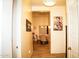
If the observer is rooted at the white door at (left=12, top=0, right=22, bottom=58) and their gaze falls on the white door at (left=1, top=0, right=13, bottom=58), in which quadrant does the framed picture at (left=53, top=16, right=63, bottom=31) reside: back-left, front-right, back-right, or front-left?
back-left

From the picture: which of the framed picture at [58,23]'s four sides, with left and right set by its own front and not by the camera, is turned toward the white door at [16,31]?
front

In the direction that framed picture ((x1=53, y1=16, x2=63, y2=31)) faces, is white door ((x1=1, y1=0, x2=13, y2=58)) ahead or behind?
ahead

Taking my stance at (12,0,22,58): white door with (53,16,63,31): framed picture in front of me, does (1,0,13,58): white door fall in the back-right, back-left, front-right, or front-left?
back-right
